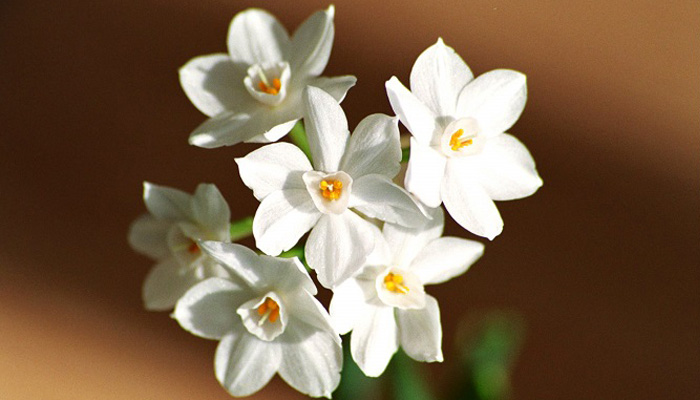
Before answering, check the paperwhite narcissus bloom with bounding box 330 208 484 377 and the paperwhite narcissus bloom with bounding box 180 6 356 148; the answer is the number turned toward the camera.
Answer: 2
